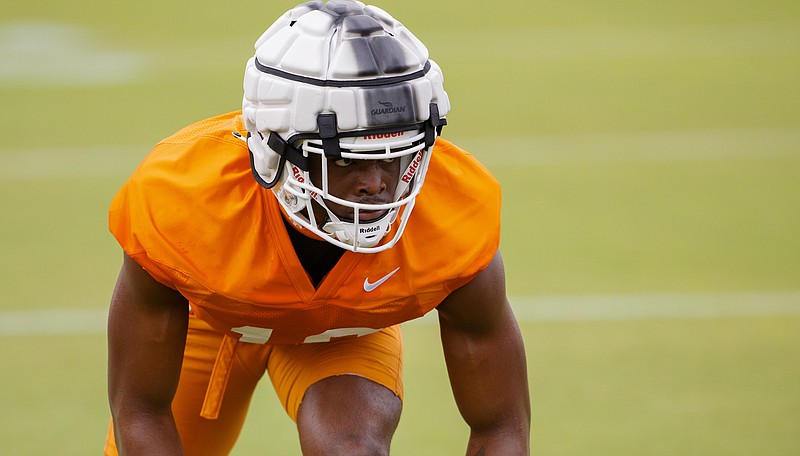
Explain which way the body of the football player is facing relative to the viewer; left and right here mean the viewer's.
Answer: facing the viewer
